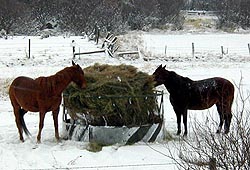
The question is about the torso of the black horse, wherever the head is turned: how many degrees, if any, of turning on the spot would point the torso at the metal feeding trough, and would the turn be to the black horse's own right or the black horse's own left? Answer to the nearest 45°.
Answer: approximately 45° to the black horse's own left

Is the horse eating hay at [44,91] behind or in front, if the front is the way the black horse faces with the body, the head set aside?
in front

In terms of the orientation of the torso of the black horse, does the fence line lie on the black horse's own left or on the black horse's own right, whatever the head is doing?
on the black horse's own right

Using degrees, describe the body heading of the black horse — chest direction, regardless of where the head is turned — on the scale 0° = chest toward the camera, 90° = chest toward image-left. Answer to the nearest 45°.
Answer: approximately 90°

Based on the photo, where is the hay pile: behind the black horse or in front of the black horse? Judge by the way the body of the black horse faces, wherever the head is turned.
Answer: in front
